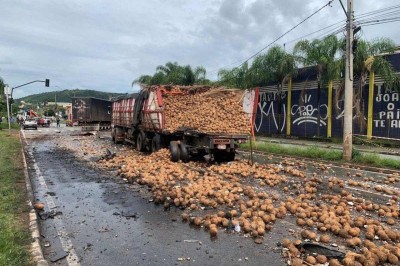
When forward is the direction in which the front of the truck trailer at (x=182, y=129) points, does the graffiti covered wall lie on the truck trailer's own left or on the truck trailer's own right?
on the truck trailer's own right

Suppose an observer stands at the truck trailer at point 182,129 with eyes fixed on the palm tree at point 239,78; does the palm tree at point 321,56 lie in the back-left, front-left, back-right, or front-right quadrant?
front-right

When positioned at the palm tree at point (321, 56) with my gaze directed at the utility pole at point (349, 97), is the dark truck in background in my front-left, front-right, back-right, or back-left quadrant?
back-right

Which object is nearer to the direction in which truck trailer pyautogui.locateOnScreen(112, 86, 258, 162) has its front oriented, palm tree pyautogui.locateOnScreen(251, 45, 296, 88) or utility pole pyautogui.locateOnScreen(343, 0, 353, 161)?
the palm tree
